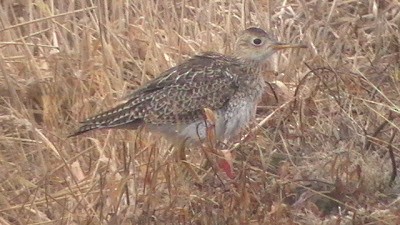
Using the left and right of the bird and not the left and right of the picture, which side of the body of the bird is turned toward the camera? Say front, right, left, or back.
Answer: right
